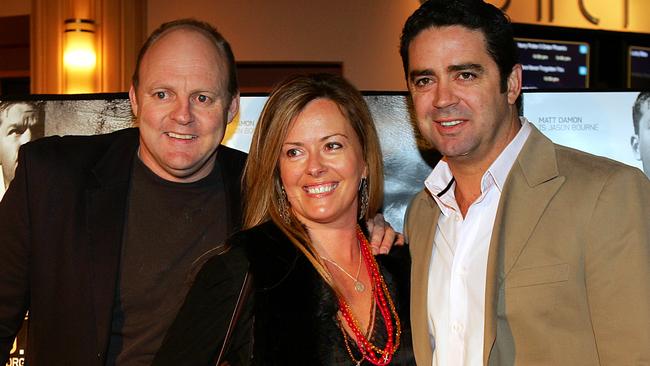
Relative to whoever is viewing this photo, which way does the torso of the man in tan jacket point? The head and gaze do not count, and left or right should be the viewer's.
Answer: facing the viewer and to the left of the viewer

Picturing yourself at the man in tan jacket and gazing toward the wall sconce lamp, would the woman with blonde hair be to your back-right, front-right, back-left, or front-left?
front-left

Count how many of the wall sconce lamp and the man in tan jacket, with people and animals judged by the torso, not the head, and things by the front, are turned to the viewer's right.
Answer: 0

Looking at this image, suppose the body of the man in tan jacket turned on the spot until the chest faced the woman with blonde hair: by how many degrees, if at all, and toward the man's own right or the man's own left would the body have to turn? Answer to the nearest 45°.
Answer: approximately 45° to the man's own right

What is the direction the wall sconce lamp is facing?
toward the camera

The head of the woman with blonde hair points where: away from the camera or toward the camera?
toward the camera

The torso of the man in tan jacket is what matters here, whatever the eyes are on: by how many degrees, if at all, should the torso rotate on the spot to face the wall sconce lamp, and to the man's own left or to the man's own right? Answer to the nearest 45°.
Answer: approximately 90° to the man's own right

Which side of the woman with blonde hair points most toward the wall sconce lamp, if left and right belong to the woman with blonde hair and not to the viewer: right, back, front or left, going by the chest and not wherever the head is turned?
back

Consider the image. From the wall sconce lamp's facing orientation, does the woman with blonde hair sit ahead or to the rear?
ahead

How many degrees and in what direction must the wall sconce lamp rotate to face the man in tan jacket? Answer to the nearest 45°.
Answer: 0° — it already faces them

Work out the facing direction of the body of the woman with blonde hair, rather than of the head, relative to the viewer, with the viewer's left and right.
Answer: facing the viewer and to the right of the viewer
